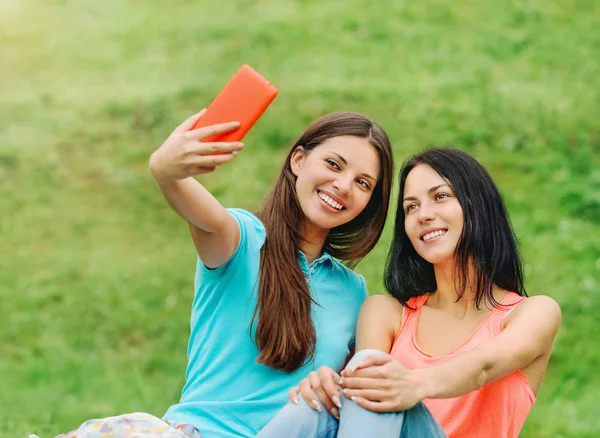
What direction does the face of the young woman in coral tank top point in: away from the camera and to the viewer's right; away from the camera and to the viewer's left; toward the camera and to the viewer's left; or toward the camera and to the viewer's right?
toward the camera and to the viewer's left

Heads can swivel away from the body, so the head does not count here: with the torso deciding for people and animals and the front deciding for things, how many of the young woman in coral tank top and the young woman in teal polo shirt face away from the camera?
0

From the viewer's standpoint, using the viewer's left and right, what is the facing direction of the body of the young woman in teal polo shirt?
facing the viewer and to the right of the viewer

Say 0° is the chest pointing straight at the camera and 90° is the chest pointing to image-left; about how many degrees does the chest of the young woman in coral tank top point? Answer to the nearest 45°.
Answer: approximately 45°
